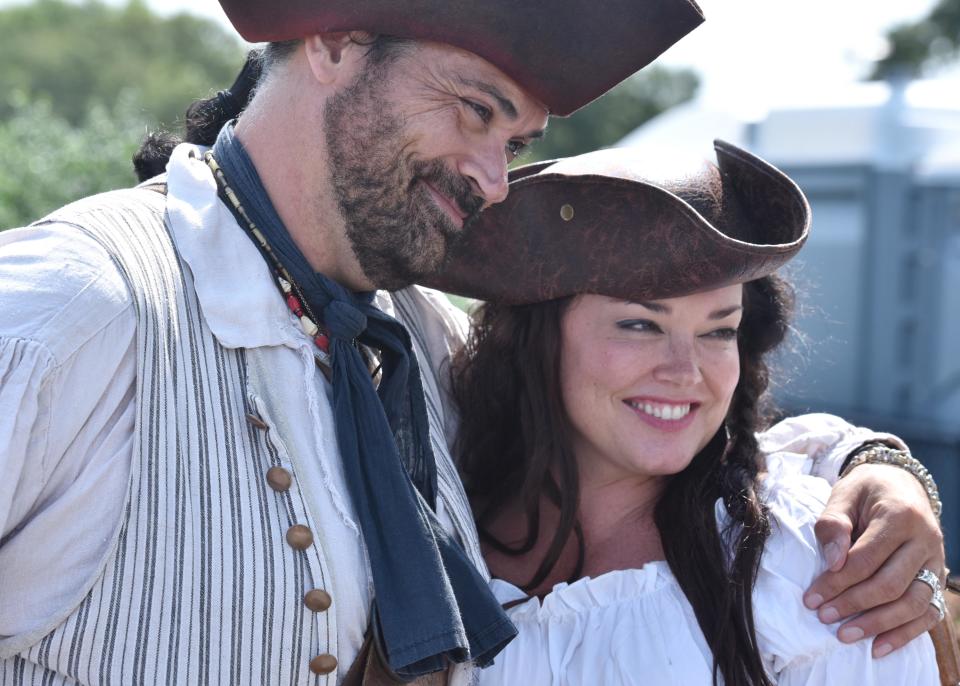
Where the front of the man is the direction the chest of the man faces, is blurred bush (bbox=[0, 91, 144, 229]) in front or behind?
behind

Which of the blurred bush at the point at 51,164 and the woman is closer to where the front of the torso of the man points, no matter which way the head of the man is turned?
the woman

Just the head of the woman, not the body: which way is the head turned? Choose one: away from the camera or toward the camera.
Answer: toward the camera

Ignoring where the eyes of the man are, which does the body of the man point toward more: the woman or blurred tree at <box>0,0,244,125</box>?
the woman

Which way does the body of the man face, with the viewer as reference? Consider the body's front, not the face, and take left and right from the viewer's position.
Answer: facing the viewer and to the right of the viewer

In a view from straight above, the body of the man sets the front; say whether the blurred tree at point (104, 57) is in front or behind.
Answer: behind

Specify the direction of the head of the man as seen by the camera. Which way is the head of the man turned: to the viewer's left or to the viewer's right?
to the viewer's right

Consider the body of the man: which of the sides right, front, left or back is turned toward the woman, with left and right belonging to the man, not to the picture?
left
